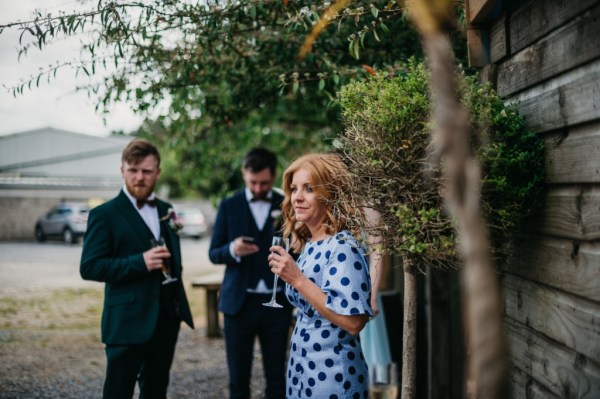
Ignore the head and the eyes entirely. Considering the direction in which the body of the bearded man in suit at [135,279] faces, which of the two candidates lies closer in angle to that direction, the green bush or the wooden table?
the green bush

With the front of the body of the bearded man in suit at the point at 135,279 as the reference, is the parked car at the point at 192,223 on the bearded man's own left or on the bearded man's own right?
on the bearded man's own left

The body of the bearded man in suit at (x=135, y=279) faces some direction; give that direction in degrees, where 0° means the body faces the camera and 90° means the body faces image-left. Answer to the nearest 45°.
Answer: approximately 315°

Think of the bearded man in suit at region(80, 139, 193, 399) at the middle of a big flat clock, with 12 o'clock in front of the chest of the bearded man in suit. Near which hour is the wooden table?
The wooden table is roughly at 8 o'clock from the bearded man in suit.

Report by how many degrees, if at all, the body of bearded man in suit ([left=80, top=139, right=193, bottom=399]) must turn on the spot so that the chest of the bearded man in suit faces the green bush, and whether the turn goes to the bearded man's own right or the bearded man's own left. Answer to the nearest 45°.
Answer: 0° — they already face it

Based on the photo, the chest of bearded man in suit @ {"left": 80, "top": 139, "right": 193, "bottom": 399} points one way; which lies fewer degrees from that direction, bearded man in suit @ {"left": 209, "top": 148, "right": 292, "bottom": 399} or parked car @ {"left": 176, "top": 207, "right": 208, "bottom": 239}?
the bearded man in suit

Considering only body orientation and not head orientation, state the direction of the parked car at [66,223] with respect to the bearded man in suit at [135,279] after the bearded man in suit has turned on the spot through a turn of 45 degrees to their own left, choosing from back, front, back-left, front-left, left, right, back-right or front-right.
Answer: left

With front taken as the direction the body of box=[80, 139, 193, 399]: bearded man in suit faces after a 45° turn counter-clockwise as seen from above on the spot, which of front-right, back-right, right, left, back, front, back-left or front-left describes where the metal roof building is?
left
